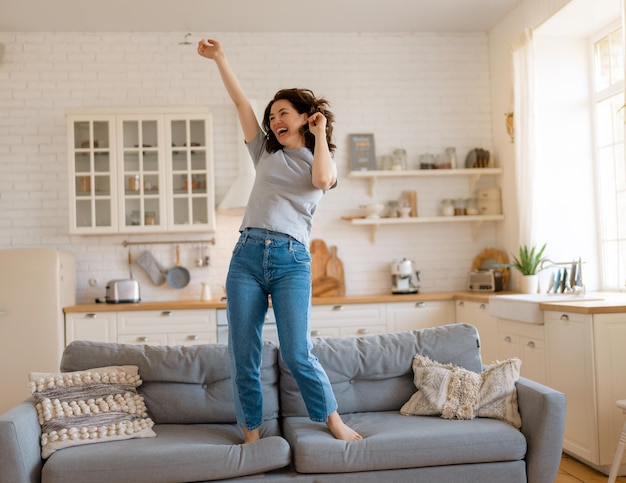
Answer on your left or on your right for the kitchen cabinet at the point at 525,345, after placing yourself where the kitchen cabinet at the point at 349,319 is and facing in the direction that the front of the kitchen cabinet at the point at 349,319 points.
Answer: on your left

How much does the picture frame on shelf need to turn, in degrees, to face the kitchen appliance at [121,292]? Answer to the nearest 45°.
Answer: approximately 90° to its right

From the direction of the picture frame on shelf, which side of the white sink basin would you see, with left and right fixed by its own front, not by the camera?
right

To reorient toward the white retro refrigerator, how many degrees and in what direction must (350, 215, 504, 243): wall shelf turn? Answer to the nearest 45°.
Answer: approximately 45° to its right

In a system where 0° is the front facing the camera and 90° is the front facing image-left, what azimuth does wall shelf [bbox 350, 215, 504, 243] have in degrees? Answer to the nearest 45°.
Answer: approximately 0°

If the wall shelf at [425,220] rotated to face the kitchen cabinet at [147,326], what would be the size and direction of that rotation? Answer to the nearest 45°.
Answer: approximately 45° to its right

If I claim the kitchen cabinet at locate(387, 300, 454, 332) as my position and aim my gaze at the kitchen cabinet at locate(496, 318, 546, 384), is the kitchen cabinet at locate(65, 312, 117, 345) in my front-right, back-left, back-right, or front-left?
back-right

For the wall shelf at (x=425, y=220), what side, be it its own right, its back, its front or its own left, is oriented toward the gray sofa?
front

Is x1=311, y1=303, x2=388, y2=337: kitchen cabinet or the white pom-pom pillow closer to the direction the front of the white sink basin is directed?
the white pom-pom pillow
